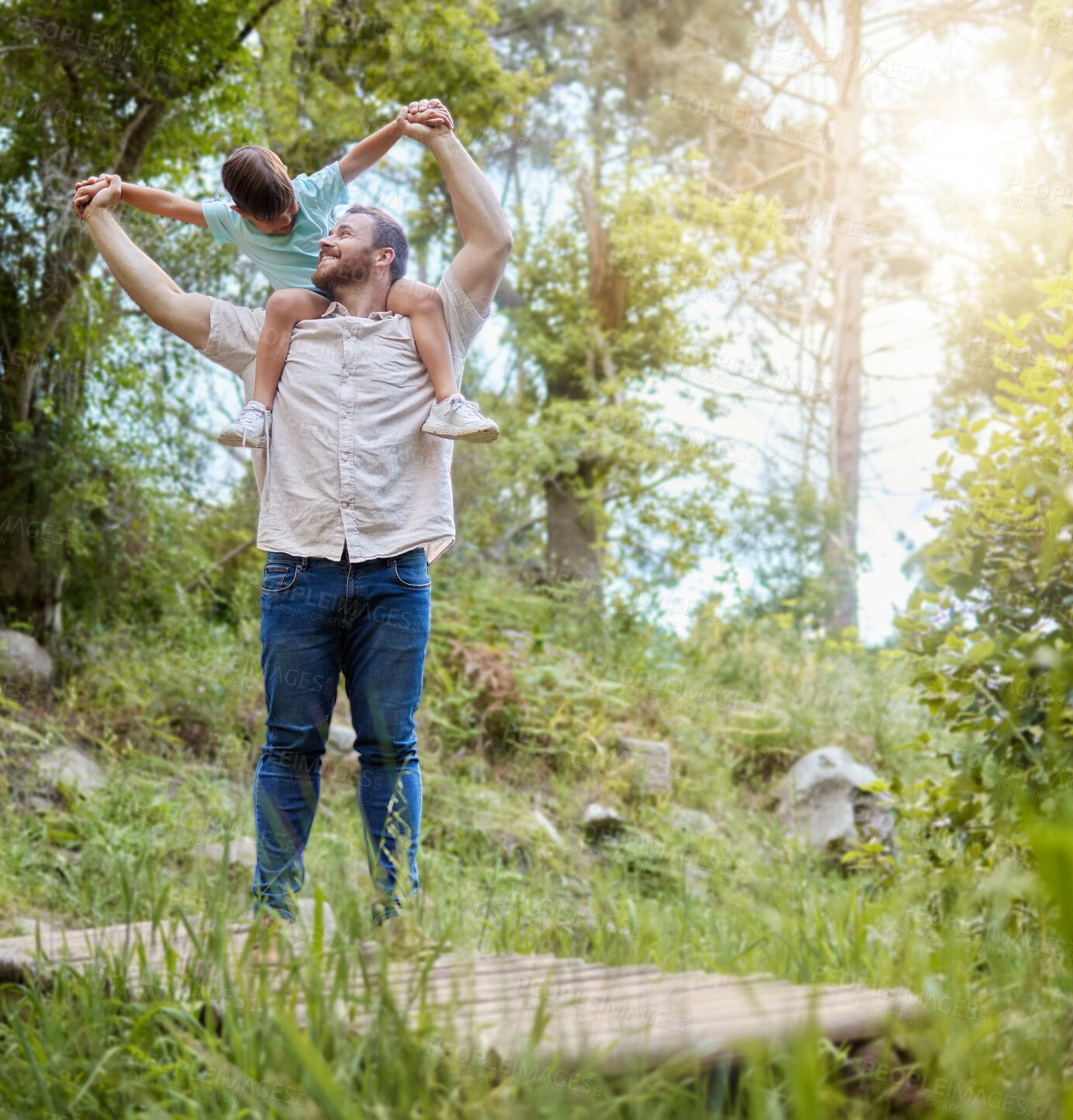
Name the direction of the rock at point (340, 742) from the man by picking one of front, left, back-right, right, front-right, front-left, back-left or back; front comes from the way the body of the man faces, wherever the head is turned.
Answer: back

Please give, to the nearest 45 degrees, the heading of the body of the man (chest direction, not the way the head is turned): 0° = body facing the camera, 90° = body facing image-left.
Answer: approximately 0°

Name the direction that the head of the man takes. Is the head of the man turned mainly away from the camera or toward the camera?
toward the camera

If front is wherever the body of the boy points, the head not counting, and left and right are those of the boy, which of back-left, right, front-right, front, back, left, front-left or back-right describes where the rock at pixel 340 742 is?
back

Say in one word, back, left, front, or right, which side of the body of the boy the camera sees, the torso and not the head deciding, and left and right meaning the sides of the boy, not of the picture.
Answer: front

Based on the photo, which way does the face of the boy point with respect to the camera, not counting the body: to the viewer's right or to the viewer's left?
to the viewer's right

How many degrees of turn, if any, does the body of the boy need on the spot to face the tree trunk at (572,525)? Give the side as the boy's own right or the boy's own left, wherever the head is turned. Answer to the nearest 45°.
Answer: approximately 180°

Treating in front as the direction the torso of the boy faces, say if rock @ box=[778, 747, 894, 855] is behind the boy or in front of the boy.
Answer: behind
